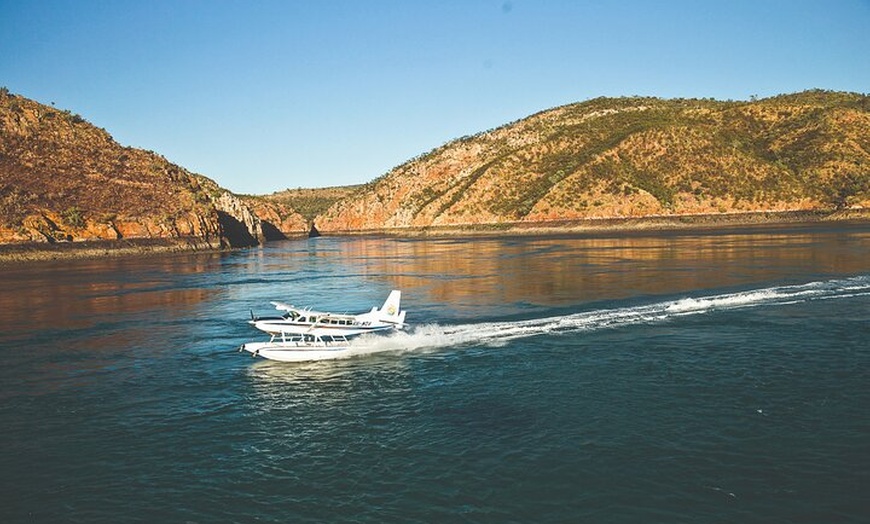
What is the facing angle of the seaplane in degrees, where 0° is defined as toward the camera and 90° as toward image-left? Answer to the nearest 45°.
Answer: approximately 90°
